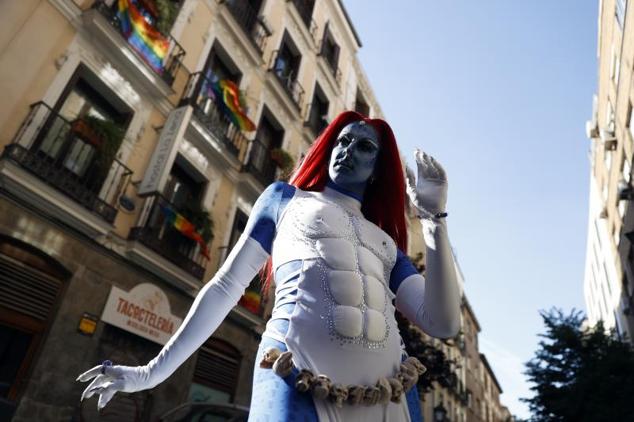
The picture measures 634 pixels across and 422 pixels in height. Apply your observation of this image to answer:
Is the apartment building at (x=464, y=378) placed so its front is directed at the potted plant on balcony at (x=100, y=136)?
no

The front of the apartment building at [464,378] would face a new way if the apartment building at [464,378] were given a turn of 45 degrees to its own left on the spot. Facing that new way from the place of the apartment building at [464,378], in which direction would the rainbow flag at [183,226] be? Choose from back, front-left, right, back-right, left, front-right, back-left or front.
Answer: right

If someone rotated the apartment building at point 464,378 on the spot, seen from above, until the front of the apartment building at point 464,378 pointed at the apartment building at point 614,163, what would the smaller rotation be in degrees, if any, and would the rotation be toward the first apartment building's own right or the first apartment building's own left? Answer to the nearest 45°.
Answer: approximately 45° to the first apartment building's own right

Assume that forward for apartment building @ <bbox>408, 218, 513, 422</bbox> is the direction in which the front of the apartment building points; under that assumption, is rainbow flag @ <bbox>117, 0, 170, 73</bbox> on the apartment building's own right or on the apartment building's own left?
on the apartment building's own right

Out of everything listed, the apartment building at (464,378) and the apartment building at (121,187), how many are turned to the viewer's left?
0

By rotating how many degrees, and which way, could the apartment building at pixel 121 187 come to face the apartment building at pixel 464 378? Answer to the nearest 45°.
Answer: approximately 90° to its left

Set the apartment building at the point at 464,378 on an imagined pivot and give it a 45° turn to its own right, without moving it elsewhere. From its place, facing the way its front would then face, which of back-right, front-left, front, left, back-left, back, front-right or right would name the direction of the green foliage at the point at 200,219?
front

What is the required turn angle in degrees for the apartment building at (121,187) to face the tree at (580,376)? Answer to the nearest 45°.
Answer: approximately 45° to its left

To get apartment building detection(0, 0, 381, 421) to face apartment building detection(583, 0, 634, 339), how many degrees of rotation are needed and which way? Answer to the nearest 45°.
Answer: approximately 45° to its left

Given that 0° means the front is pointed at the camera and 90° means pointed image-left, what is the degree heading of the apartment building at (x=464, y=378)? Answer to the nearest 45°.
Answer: approximately 315°

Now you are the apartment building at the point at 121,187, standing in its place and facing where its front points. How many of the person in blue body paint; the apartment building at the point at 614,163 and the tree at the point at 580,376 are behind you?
0

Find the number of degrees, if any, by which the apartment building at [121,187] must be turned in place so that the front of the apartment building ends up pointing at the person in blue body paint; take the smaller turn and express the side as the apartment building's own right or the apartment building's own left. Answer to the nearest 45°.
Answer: approximately 45° to the apartment building's own right

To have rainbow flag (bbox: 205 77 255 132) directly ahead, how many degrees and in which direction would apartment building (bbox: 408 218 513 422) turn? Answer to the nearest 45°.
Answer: approximately 45° to its right

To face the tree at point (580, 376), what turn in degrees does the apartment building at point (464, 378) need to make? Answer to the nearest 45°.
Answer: approximately 45° to its right

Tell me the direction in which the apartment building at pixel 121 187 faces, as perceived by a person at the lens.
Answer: facing the viewer and to the right of the viewer
